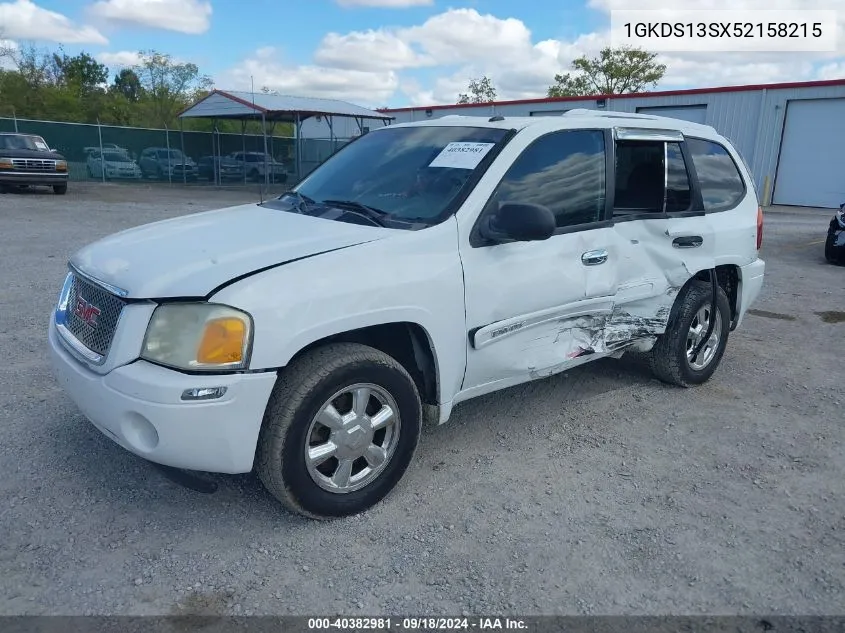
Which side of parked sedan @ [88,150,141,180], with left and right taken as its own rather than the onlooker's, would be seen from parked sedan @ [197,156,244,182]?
left

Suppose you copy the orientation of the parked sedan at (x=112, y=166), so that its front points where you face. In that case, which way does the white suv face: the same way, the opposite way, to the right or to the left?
to the right

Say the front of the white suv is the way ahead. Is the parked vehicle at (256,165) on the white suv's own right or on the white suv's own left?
on the white suv's own right

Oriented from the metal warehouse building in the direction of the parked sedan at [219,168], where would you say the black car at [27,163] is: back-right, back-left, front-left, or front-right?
front-left

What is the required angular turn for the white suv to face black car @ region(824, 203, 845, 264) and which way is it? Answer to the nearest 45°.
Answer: approximately 180°

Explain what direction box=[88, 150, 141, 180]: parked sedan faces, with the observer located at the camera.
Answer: facing the viewer and to the right of the viewer

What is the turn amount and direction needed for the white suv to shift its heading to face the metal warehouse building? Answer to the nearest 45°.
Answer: approximately 180°

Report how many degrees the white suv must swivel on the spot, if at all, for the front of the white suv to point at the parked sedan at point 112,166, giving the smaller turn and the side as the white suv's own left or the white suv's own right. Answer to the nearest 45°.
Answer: approximately 90° to the white suv's own right

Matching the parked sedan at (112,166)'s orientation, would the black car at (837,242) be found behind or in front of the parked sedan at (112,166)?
in front

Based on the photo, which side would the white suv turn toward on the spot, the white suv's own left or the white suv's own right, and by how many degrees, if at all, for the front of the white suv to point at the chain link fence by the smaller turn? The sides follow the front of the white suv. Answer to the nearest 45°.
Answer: approximately 135° to the white suv's own right

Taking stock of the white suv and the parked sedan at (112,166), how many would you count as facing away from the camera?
0

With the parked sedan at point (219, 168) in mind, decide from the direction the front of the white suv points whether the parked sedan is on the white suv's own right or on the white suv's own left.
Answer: on the white suv's own right

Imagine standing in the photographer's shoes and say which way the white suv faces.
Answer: facing the viewer and to the left of the viewer
